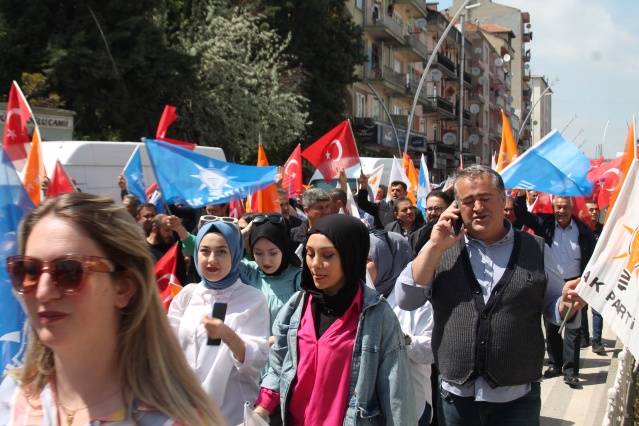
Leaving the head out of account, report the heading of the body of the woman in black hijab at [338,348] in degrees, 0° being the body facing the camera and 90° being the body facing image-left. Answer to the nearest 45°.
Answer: approximately 45°

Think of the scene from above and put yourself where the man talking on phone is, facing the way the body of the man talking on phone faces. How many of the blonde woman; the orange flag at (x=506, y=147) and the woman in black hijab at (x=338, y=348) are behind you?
1

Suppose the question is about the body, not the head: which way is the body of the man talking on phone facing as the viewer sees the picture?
toward the camera

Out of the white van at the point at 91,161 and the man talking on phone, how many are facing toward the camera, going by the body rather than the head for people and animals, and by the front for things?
1
